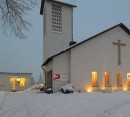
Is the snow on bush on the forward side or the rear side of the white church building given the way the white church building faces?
on the forward side

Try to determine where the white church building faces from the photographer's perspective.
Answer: facing the viewer
